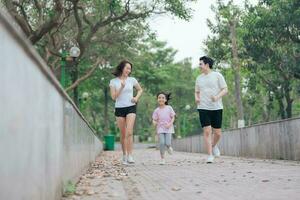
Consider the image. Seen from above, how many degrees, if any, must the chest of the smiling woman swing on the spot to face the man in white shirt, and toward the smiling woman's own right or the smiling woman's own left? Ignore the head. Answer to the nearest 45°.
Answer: approximately 90° to the smiling woman's own left

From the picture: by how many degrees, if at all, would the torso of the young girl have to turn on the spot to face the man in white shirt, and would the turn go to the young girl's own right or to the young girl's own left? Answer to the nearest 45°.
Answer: approximately 45° to the young girl's own left

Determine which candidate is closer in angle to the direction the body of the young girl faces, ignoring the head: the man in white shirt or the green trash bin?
the man in white shirt

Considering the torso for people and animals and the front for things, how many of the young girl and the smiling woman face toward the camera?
2

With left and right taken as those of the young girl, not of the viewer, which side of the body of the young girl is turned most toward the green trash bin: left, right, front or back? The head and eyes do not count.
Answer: back

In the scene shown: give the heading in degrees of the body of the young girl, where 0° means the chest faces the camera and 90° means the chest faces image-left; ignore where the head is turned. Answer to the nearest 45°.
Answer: approximately 0°

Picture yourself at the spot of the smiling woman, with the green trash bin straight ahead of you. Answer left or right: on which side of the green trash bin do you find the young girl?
right

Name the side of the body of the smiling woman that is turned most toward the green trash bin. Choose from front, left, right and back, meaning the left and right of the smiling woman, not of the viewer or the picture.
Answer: back
